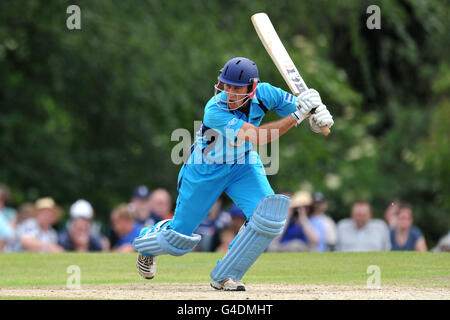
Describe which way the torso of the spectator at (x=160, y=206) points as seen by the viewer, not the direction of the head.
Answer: toward the camera

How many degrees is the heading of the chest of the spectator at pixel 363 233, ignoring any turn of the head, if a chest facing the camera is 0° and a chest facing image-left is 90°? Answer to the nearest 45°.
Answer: approximately 0°

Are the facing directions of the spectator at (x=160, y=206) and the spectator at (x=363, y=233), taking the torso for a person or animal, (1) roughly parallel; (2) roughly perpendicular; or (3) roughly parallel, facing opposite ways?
roughly parallel

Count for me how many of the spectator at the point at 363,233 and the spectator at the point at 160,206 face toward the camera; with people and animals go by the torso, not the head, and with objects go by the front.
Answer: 2

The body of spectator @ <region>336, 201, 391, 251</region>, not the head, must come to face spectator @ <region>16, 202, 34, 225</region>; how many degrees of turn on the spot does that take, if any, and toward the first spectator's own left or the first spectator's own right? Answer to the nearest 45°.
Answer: approximately 90° to the first spectator's own right

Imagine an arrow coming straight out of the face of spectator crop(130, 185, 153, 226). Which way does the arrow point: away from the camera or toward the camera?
toward the camera

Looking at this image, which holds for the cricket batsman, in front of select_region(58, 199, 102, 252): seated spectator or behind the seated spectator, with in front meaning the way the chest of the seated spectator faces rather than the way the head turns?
in front

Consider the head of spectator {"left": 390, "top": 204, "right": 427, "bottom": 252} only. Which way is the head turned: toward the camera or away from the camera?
toward the camera

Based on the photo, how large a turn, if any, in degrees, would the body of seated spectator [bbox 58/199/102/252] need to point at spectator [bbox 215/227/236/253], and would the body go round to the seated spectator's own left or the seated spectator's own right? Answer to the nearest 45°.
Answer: approximately 45° to the seated spectator's own left

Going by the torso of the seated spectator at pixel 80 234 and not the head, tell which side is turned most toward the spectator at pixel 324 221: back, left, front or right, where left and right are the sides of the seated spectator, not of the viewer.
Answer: left

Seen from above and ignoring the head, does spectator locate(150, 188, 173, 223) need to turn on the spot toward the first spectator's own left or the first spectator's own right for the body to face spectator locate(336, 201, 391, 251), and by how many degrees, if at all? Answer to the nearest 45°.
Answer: approximately 90° to the first spectator's own left

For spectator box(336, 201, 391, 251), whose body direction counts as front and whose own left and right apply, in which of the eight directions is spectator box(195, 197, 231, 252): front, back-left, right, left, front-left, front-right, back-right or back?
right
